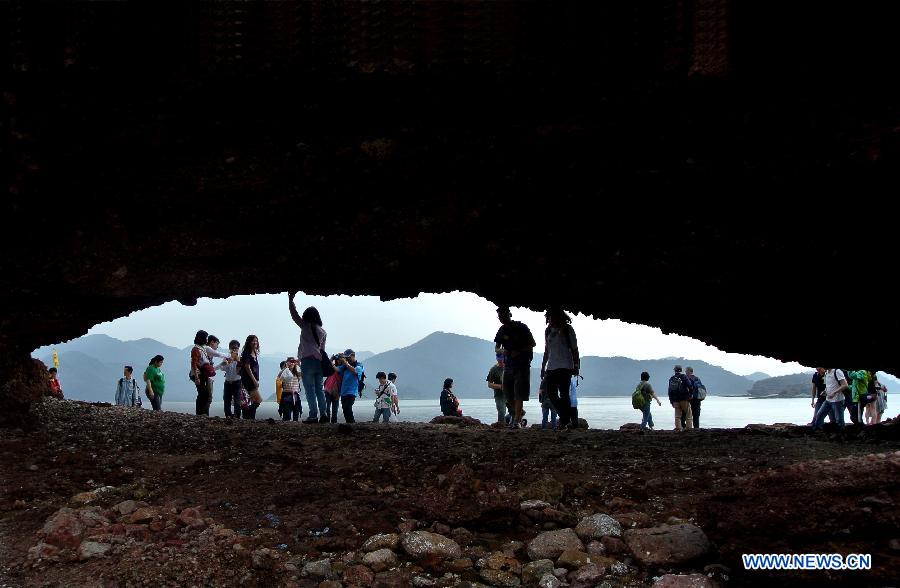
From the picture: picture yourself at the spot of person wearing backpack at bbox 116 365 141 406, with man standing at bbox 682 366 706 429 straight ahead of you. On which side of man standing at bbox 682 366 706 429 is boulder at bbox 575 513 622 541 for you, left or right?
right

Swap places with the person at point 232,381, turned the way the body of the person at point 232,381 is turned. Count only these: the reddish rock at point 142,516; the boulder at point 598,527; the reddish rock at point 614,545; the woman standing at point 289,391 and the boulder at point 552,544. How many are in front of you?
4
